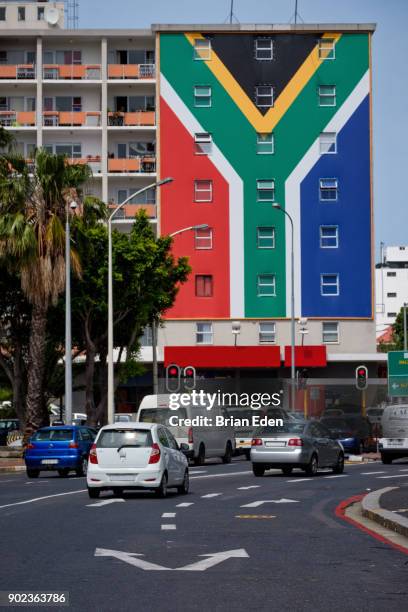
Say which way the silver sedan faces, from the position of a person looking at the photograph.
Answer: facing away from the viewer and to the right of the viewer

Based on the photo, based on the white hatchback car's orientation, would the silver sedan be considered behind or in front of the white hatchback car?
in front

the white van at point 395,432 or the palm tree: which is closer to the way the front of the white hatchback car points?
the white van

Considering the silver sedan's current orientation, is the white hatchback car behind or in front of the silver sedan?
behind

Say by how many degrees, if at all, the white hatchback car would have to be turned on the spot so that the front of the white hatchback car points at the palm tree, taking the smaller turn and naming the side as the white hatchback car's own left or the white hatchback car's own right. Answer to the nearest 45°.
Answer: approximately 45° to the white hatchback car's own left

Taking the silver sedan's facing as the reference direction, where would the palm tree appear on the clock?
The palm tree is roughly at 9 o'clock from the silver sedan.

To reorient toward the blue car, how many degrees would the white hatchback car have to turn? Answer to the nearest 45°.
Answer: approximately 45° to its left

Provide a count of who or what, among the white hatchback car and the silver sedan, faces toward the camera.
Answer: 0

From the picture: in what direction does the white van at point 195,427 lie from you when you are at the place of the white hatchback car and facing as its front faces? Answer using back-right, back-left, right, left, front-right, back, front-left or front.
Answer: front-left

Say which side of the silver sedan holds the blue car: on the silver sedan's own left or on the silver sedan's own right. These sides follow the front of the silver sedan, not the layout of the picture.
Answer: on the silver sedan's own left

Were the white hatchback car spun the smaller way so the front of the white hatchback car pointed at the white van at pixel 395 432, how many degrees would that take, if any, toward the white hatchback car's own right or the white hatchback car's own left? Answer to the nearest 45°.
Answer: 0° — it already faces it

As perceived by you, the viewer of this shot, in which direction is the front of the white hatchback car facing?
facing away from the viewer and to the right of the viewer
